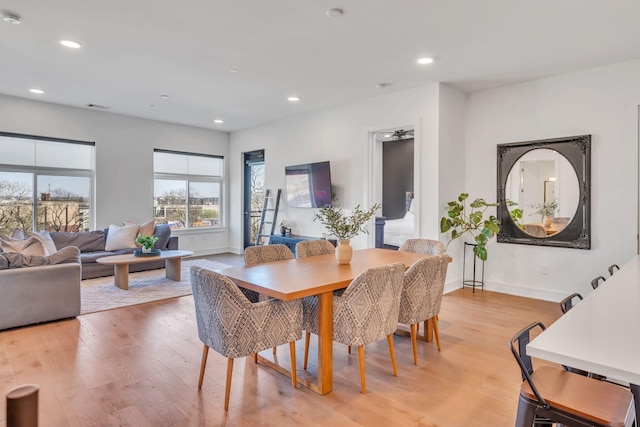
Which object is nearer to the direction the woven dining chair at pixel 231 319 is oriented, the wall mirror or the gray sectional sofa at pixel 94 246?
the wall mirror

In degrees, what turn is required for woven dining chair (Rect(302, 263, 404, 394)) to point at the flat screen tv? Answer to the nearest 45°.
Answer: approximately 45° to its right

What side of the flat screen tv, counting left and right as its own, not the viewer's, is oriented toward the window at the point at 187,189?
right

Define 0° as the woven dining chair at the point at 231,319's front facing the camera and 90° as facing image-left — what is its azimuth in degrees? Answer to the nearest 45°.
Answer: approximately 225°

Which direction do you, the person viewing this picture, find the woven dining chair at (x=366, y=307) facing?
facing away from the viewer and to the left of the viewer

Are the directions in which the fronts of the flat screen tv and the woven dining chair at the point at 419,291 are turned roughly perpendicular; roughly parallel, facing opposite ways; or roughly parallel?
roughly perpendicular

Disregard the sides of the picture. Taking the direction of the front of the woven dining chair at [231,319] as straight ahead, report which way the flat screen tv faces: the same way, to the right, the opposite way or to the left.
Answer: the opposite way

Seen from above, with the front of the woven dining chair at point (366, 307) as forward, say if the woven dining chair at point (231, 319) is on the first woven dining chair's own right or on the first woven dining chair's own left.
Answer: on the first woven dining chair's own left
